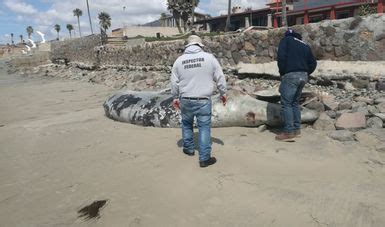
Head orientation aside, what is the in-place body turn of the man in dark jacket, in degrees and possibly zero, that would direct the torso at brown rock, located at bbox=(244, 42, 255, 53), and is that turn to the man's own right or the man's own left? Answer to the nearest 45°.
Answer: approximately 45° to the man's own right

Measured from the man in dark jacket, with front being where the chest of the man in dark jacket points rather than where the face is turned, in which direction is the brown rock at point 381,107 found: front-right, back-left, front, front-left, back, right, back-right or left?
right

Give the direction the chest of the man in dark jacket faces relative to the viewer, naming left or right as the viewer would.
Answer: facing away from the viewer and to the left of the viewer

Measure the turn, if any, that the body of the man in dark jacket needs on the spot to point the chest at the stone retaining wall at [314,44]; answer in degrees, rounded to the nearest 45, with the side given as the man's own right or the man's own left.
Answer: approximately 45° to the man's own right

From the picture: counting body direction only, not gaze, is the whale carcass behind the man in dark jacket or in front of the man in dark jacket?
in front

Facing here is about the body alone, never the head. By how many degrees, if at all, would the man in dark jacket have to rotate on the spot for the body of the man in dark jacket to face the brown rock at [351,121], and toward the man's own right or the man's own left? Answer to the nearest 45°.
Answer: approximately 90° to the man's own right

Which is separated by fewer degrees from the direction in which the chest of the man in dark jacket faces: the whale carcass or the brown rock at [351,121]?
the whale carcass

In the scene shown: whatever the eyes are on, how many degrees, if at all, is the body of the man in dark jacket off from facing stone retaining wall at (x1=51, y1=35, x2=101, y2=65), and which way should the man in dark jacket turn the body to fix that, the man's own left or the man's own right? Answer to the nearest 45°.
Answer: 0° — they already face it
